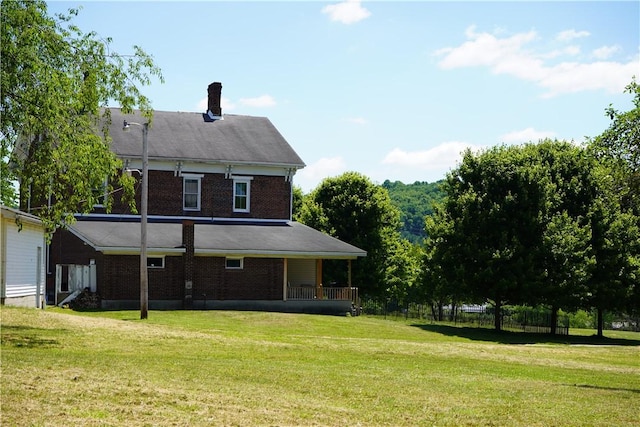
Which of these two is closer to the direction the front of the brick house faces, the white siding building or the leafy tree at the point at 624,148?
the leafy tree

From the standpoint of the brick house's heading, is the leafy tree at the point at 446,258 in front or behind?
in front

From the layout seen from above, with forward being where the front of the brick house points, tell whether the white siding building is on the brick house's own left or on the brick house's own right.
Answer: on the brick house's own right

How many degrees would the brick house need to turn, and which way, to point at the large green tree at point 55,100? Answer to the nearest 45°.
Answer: approximately 90° to its right
